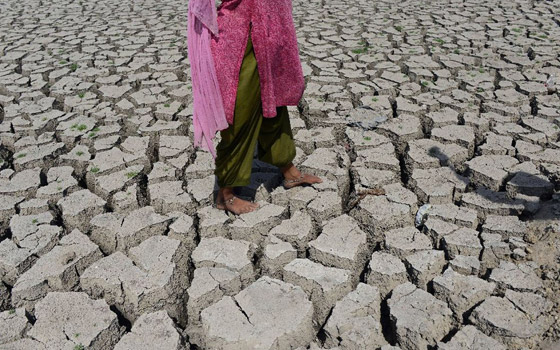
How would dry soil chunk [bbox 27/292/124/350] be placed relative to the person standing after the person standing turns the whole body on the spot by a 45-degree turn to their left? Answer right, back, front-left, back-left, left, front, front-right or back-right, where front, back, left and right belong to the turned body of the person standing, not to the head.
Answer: back

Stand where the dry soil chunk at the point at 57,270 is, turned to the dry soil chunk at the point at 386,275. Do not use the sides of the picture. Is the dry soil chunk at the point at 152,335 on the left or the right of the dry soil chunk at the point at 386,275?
right

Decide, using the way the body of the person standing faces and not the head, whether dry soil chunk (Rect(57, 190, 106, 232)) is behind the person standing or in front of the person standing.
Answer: behind

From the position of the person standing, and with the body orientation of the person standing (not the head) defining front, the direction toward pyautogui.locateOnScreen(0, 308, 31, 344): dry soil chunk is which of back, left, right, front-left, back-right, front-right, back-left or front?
back-right

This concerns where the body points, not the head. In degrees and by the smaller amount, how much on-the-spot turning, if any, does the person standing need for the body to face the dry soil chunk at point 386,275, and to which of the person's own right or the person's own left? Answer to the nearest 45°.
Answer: approximately 45° to the person's own right

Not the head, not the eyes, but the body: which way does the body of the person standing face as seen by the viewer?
to the viewer's right

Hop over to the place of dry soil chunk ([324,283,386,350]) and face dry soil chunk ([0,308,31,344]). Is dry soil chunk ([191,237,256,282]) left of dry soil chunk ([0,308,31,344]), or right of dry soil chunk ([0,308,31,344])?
right

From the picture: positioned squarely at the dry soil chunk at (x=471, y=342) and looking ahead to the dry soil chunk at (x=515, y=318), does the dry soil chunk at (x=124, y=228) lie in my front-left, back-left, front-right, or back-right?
back-left

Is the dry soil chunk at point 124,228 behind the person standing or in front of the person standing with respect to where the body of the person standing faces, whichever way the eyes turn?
behind

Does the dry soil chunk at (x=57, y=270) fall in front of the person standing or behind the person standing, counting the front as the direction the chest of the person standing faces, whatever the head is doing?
behind

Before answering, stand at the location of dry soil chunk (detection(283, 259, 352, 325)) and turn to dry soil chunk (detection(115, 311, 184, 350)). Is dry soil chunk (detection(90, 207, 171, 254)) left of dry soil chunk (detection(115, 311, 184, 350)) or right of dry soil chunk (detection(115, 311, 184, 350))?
right
